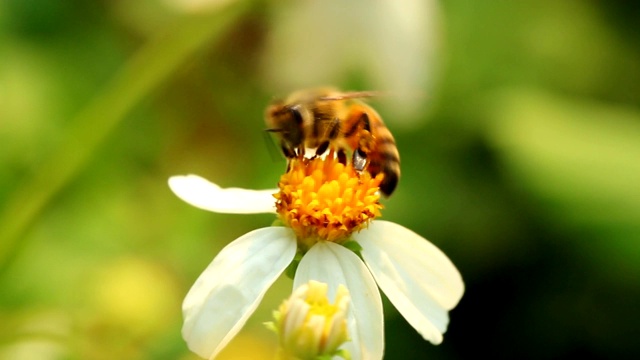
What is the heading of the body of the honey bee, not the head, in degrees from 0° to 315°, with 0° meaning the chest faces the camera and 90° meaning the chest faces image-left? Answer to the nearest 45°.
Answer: approximately 90°
